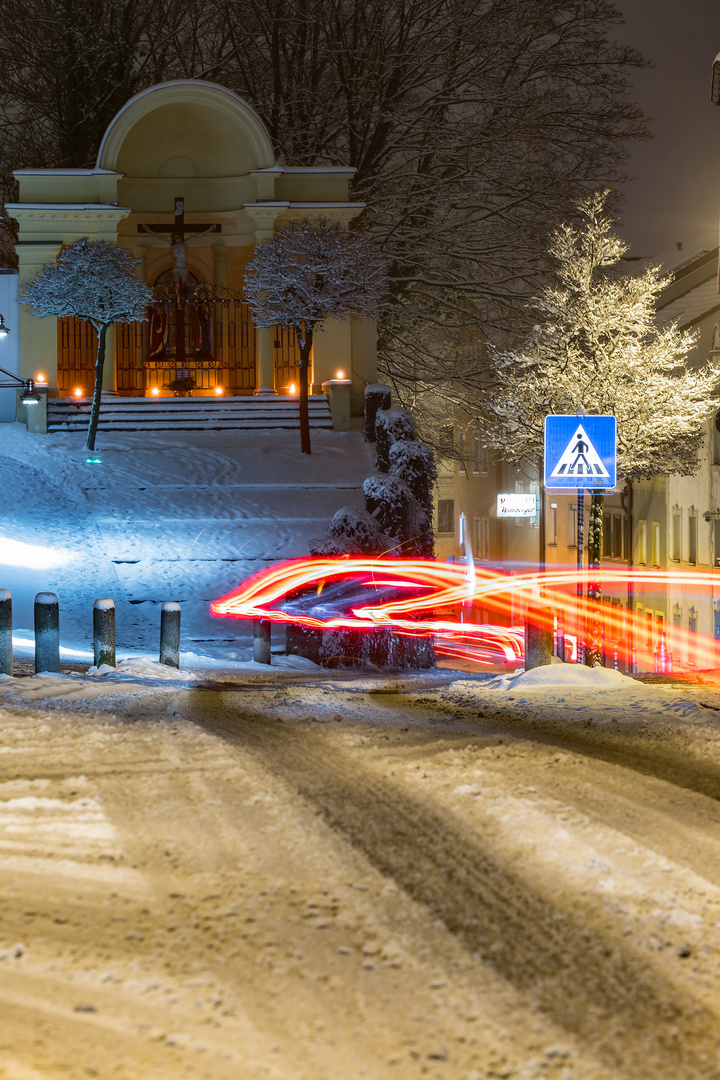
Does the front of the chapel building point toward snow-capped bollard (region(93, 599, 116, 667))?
yes

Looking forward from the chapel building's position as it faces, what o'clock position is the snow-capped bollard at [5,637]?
The snow-capped bollard is roughly at 12 o'clock from the chapel building.

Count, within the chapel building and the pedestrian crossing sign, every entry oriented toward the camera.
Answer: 2

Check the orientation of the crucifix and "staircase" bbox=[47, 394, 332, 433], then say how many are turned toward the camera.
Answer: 2

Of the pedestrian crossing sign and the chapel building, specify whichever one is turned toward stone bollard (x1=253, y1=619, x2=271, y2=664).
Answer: the chapel building

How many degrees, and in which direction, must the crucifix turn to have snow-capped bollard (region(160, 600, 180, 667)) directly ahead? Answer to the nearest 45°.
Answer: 0° — it already faces it

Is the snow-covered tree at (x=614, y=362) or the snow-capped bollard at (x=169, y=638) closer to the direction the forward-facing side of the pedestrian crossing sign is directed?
the snow-capped bollard

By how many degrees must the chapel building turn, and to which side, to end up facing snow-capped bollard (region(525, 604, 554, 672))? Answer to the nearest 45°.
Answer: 0° — it already faces it
